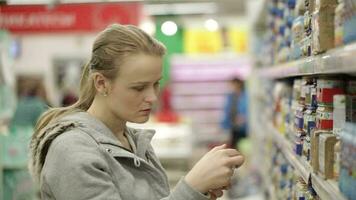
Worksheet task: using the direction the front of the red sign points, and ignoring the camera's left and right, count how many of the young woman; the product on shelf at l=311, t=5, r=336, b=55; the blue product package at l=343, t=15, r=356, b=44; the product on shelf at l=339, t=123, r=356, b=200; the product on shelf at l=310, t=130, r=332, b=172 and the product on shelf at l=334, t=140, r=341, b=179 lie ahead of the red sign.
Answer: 6

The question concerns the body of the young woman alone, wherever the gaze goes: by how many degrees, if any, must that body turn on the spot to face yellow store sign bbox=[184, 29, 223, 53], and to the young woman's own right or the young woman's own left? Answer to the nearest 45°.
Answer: approximately 135° to the young woman's own left

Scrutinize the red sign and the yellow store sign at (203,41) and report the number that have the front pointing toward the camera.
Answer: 2

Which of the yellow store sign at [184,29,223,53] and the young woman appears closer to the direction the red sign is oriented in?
the young woman

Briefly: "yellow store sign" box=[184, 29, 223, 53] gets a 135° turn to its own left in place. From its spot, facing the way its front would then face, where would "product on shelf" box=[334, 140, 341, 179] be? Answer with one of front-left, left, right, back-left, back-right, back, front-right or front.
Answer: back-right

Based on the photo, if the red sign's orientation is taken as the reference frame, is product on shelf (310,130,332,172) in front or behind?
in front

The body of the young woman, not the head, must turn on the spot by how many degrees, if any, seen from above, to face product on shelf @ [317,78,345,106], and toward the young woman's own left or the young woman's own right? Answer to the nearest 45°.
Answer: approximately 45° to the young woman's own left

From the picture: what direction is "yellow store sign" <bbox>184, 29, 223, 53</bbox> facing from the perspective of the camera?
toward the camera

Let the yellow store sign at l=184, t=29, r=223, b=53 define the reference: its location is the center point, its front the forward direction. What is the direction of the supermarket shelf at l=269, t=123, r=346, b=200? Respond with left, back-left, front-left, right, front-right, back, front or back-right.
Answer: front

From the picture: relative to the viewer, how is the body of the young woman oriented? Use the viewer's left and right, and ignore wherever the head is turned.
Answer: facing the viewer and to the right of the viewer

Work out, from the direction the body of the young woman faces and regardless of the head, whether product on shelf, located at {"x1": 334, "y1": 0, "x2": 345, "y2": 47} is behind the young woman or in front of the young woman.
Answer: in front

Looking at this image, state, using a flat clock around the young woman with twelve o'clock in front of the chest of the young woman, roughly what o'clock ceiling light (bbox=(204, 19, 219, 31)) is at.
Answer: The ceiling light is roughly at 8 o'clock from the young woman.

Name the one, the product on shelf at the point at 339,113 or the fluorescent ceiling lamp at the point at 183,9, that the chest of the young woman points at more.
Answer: the product on shelf

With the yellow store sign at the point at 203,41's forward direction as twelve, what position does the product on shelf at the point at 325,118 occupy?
The product on shelf is roughly at 12 o'clock from the yellow store sign.
